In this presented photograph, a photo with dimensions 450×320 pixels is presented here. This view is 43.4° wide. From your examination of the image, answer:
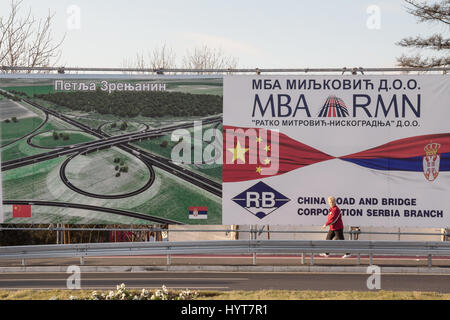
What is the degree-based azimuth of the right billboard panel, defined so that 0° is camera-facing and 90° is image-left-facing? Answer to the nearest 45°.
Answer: approximately 0°

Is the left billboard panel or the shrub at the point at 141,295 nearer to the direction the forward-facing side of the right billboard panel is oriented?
the shrub

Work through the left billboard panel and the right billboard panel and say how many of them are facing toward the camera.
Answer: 2

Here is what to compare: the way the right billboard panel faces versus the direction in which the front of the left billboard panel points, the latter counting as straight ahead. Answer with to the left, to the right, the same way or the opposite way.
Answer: the same way

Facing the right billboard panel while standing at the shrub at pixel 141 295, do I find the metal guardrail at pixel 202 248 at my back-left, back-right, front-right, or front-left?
front-left

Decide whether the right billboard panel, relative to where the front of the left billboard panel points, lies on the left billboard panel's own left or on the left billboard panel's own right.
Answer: on the left billboard panel's own left

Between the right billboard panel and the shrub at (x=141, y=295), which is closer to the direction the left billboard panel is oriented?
the shrub

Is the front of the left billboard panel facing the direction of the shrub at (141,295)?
yes

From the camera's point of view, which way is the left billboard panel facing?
toward the camera

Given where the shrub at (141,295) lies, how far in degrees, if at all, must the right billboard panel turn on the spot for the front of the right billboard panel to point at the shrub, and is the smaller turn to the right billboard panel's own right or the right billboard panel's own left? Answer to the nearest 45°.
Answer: approximately 45° to the right billboard panel's own right
